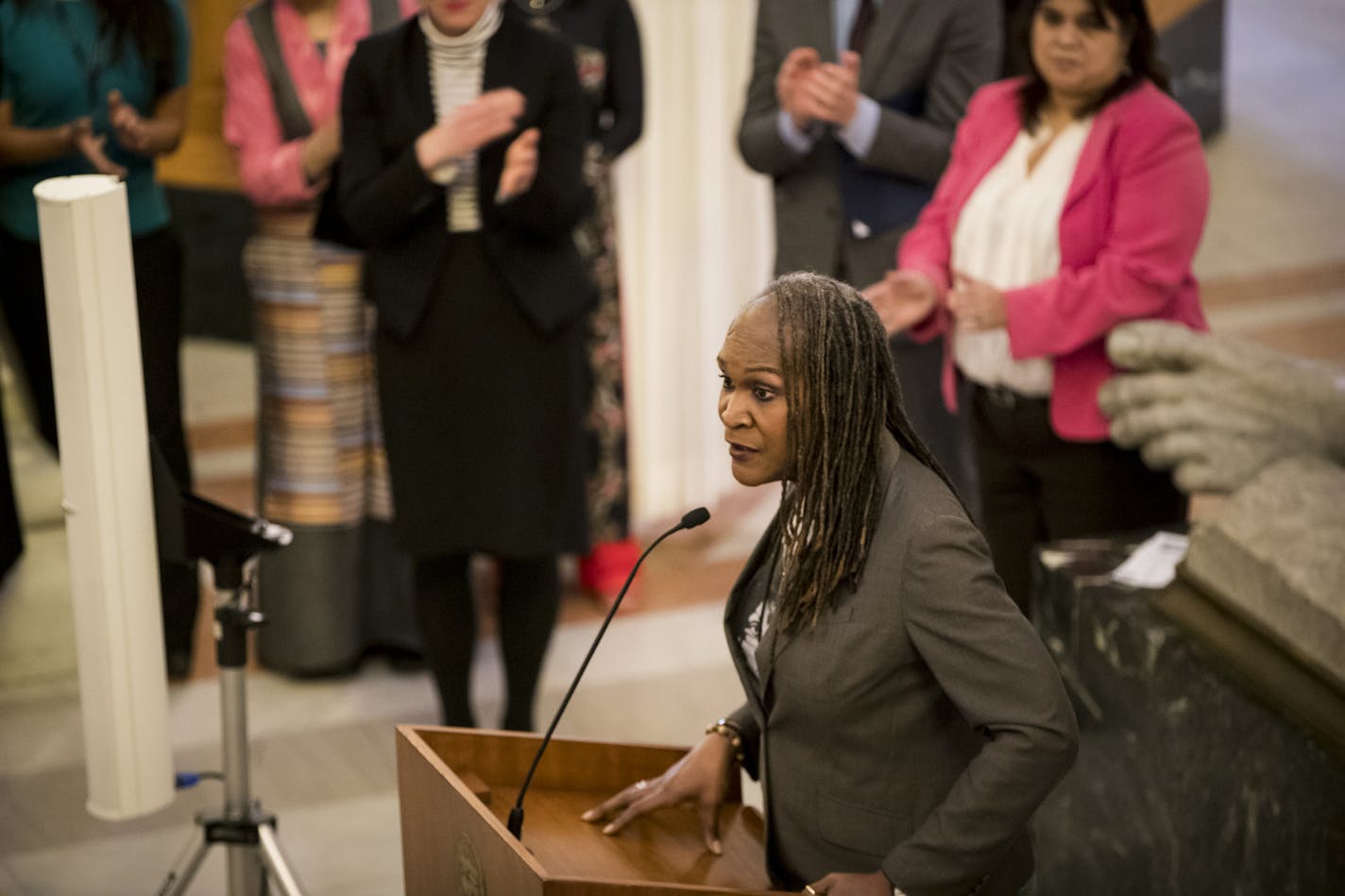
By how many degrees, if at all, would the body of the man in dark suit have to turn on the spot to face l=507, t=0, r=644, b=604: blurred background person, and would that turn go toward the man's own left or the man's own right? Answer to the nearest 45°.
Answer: approximately 90° to the man's own right

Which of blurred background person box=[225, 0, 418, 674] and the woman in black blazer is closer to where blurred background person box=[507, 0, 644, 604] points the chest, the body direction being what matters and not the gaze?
the woman in black blazer

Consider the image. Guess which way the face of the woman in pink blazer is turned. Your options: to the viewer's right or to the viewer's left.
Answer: to the viewer's left

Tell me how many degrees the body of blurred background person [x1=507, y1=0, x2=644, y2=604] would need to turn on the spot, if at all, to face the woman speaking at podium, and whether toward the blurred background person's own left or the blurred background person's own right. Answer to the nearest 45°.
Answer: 0° — they already face them

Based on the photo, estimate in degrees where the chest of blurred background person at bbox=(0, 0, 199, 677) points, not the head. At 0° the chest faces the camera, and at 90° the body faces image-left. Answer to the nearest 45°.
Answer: approximately 0°

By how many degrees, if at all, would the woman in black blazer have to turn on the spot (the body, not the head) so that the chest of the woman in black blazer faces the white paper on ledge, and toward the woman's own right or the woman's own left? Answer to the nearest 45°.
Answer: approximately 45° to the woman's own left

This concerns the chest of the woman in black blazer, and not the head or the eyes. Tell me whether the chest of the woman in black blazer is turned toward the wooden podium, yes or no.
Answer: yes

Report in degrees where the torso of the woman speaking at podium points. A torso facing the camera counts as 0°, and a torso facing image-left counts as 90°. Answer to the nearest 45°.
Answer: approximately 45°

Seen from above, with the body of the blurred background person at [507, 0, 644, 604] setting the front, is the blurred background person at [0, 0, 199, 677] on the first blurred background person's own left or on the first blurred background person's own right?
on the first blurred background person's own right

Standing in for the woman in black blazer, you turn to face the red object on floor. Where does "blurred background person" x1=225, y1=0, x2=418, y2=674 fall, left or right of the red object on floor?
left

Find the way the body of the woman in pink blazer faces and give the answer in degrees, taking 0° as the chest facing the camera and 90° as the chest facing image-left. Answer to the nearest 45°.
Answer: approximately 45°

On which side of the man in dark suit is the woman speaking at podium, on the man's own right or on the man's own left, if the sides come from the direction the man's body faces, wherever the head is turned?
on the man's own left
